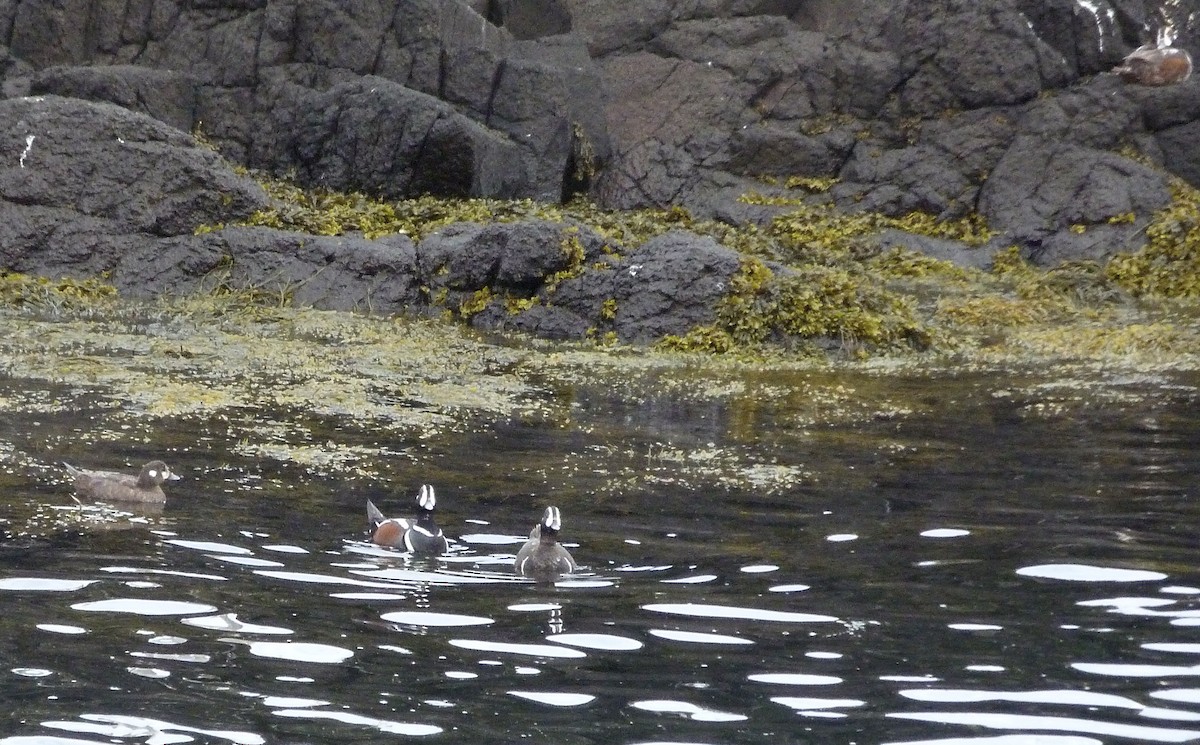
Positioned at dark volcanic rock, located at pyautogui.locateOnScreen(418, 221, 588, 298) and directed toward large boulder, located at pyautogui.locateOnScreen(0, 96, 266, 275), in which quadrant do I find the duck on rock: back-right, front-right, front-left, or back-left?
back-right

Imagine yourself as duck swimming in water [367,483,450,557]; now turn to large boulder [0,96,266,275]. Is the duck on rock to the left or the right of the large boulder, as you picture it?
right

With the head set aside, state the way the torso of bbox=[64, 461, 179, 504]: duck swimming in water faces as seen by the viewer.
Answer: to the viewer's right

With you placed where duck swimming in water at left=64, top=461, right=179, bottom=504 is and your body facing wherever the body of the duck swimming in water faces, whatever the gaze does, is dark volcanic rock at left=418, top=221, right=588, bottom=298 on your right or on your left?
on your left
